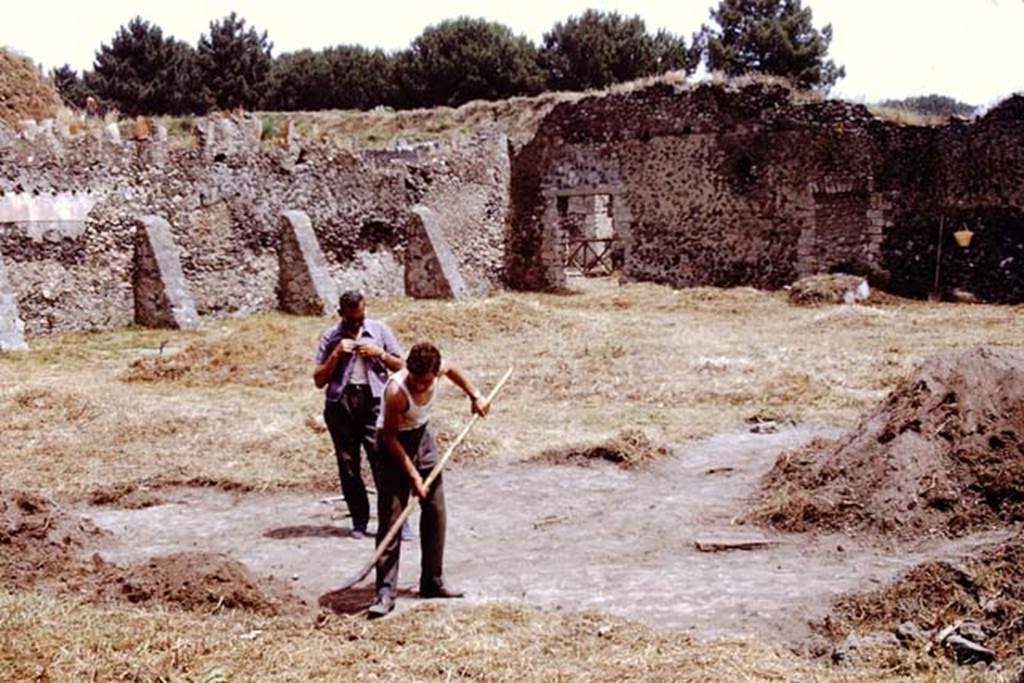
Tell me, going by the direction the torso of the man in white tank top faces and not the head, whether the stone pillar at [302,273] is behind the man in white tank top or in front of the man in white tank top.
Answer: behind

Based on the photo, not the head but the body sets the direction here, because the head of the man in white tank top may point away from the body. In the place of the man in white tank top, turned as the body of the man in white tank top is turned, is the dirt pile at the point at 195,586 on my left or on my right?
on my right

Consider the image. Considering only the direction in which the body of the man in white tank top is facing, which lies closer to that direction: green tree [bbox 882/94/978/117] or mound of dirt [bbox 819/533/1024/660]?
the mound of dirt

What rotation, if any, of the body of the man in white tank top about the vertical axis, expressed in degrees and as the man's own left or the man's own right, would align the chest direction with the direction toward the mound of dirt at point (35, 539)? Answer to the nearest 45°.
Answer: approximately 135° to the man's own right

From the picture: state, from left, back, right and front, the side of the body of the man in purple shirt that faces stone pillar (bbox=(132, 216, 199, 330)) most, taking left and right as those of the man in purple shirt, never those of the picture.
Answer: back

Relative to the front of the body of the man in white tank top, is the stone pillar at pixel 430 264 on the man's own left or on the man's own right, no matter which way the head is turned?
on the man's own left

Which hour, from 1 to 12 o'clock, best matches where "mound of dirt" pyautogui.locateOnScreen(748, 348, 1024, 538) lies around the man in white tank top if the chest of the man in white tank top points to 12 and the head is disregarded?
The mound of dirt is roughly at 10 o'clock from the man in white tank top.

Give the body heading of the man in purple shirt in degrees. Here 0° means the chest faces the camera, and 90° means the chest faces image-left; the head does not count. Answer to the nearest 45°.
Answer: approximately 0°

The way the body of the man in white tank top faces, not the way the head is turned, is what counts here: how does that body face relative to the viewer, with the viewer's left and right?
facing the viewer and to the right of the viewer

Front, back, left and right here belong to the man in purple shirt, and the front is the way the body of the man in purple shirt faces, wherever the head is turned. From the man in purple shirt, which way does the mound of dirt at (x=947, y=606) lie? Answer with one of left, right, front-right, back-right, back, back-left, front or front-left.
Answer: front-left

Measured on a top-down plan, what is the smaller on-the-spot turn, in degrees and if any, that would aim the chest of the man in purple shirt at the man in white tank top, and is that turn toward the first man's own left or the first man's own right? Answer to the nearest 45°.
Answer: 0° — they already face them

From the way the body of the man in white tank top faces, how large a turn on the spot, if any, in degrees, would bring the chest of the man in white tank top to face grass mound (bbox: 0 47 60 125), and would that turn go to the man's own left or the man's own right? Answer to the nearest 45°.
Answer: approximately 180°

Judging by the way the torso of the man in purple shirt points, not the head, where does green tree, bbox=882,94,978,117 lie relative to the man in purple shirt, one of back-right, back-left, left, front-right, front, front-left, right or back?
back-left

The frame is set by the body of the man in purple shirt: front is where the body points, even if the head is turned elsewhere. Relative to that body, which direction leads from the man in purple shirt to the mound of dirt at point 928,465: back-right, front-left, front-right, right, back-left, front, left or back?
left

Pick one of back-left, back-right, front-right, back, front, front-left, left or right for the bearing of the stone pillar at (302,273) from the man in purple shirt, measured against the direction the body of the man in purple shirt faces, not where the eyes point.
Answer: back

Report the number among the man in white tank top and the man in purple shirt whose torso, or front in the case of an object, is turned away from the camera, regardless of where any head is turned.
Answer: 0
